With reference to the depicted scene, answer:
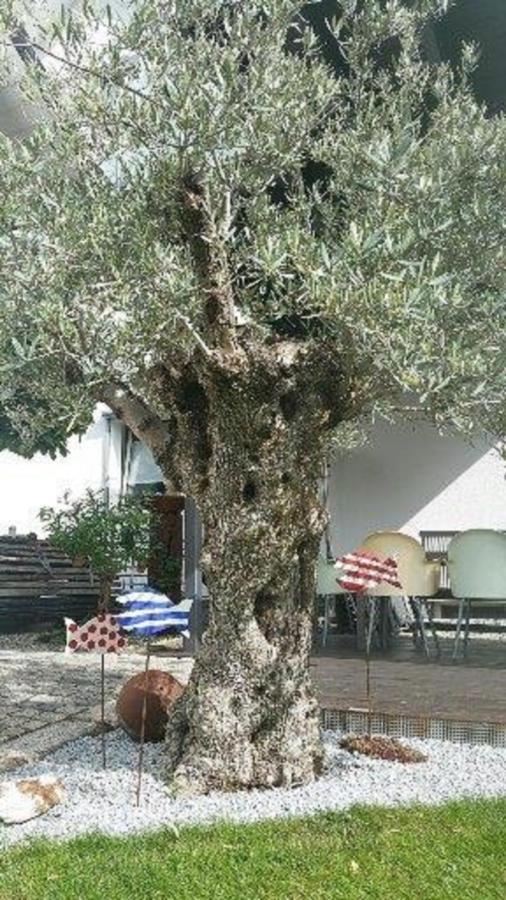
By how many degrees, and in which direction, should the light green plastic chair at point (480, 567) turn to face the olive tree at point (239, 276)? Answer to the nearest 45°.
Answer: approximately 180°

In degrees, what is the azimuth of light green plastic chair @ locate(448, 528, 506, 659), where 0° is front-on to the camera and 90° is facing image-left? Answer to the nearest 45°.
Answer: approximately 180°

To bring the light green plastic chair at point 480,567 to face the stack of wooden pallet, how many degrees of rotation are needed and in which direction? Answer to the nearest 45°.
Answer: approximately 45° to its left

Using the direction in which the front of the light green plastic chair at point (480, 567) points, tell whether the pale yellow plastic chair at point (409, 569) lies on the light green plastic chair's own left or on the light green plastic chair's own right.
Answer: on the light green plastic chair's own left

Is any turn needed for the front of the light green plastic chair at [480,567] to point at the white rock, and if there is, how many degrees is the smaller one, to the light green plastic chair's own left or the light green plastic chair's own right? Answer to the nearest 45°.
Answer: approximately 135° to the light green plastic chair's own left

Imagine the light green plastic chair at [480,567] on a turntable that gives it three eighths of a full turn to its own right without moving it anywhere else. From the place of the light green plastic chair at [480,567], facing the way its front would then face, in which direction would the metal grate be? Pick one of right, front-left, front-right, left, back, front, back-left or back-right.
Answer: front-right

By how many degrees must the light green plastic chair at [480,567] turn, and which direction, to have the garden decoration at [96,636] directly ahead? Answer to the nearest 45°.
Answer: approximately 135° to its left
